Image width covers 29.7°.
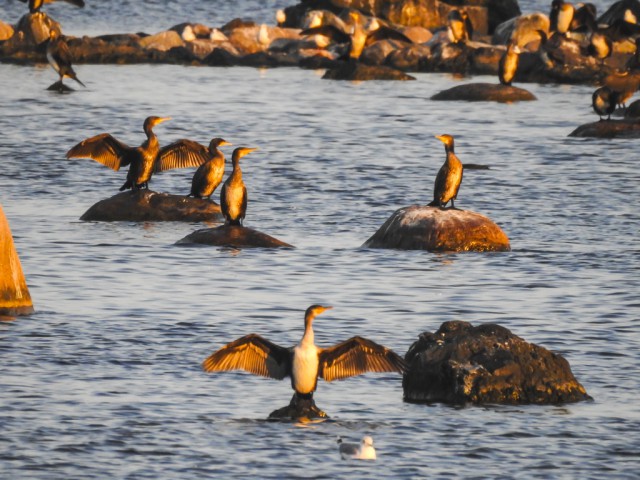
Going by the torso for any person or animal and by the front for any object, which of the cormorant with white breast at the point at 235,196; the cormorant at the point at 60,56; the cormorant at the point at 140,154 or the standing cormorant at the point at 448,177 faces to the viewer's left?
the cormorant at the point at 60,56

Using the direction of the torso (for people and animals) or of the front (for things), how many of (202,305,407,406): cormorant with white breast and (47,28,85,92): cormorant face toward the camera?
1

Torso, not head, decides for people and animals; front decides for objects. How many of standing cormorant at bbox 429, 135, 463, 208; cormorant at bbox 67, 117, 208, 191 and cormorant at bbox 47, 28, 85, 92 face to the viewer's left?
1

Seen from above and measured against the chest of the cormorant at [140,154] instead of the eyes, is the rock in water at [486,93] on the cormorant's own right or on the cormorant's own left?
on the cormorant's own left

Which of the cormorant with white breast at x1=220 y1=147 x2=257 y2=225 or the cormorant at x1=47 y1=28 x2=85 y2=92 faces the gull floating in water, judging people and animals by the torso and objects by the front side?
the cormorant with white breast

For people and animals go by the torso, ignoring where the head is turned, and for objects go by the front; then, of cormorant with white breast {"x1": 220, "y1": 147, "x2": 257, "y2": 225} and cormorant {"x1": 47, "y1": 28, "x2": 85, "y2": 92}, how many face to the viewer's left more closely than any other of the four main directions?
1

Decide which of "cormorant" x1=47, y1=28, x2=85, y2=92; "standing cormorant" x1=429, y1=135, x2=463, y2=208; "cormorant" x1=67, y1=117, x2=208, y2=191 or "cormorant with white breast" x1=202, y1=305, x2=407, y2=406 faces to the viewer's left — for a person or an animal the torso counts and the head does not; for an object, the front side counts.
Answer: "cormorant" x1=47, y1=28, x2=85, y2=92

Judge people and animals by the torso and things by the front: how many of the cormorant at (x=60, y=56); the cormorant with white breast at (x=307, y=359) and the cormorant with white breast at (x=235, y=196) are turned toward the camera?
2

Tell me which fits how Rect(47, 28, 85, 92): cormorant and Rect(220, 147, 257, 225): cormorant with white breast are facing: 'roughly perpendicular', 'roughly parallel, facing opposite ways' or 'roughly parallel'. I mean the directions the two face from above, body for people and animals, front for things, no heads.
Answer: roughly perpendicular

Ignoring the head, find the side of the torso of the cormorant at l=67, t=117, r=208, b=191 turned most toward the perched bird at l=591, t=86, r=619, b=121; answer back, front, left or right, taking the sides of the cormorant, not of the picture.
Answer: left

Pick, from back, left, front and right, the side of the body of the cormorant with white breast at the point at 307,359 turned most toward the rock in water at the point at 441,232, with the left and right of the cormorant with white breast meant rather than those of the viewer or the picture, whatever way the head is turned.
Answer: back
